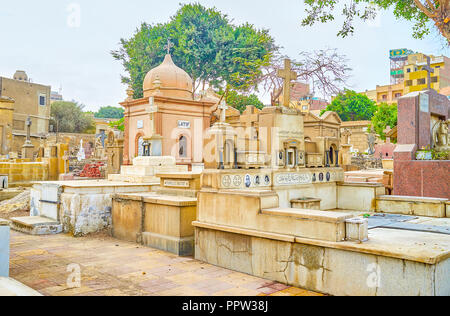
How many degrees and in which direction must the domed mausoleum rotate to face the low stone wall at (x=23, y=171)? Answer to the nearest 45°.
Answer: approximately 135° to its right

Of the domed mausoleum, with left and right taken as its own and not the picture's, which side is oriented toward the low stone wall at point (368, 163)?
left

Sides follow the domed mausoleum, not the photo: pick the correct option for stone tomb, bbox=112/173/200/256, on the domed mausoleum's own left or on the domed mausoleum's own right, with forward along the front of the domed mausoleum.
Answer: on the domed mausoleum's own right

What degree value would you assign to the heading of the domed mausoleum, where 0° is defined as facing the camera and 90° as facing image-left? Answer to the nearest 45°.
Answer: approximately 315°

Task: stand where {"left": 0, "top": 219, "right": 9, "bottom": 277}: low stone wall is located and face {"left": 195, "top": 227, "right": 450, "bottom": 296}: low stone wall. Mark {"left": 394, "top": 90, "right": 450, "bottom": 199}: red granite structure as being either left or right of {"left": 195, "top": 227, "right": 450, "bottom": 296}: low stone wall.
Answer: left
